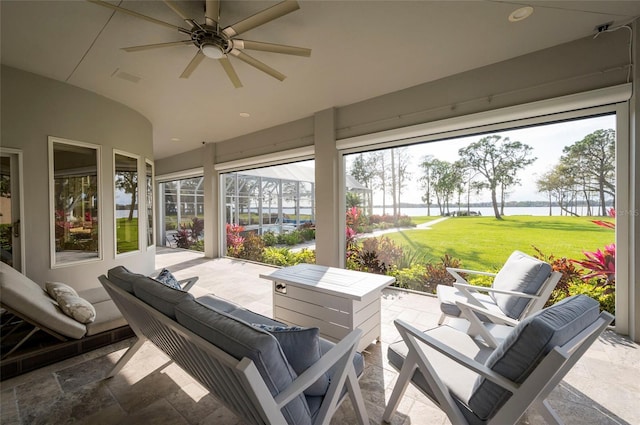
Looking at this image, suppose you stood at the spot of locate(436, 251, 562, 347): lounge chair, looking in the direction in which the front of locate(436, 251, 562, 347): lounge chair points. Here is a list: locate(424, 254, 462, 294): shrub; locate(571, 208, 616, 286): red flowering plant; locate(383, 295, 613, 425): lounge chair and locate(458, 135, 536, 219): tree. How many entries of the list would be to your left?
1

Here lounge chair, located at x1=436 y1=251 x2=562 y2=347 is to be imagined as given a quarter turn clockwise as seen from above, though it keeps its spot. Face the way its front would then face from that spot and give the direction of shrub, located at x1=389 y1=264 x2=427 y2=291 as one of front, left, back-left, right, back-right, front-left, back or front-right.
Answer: front-left

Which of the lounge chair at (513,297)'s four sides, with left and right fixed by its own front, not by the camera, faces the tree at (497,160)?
right

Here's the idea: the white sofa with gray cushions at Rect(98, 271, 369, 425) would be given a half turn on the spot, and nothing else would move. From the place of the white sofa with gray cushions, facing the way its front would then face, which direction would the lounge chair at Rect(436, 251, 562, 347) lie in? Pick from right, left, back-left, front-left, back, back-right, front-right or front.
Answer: back-left

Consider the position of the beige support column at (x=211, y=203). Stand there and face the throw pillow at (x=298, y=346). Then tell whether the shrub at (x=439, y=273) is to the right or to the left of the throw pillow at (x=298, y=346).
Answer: left

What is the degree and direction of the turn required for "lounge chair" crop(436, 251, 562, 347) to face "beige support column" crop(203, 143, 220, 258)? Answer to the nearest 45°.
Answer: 0° — it already faces it

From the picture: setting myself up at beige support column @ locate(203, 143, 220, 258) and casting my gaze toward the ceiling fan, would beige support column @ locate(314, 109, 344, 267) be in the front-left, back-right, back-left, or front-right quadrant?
front-left

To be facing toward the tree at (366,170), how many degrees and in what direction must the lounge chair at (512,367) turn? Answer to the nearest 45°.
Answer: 0° — it already faces it

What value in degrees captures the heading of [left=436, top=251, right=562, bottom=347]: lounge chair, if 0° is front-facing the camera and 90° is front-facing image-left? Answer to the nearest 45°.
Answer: approximately 90°

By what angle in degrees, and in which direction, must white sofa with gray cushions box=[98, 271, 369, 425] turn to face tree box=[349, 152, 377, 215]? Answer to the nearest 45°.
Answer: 0° — it already faces it

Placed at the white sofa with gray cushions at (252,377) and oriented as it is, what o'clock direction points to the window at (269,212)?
The window is roughly at 11 o'clock from the white sofa with gray cushions.

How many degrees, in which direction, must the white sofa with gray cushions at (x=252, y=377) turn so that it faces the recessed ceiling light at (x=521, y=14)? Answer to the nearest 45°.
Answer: approximately 45° to its right

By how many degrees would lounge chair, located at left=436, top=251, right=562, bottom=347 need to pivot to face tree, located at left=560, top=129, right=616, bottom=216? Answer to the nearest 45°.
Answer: approximately 135° to its right

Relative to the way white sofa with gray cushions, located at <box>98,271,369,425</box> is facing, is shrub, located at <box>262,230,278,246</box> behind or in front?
in front

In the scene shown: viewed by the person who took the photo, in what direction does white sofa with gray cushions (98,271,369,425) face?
facing away from the viewer and to the right of the viewer

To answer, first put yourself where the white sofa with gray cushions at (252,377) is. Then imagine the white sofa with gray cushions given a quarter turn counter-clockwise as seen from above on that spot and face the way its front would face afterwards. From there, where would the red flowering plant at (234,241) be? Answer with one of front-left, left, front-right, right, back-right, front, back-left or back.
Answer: front-right
